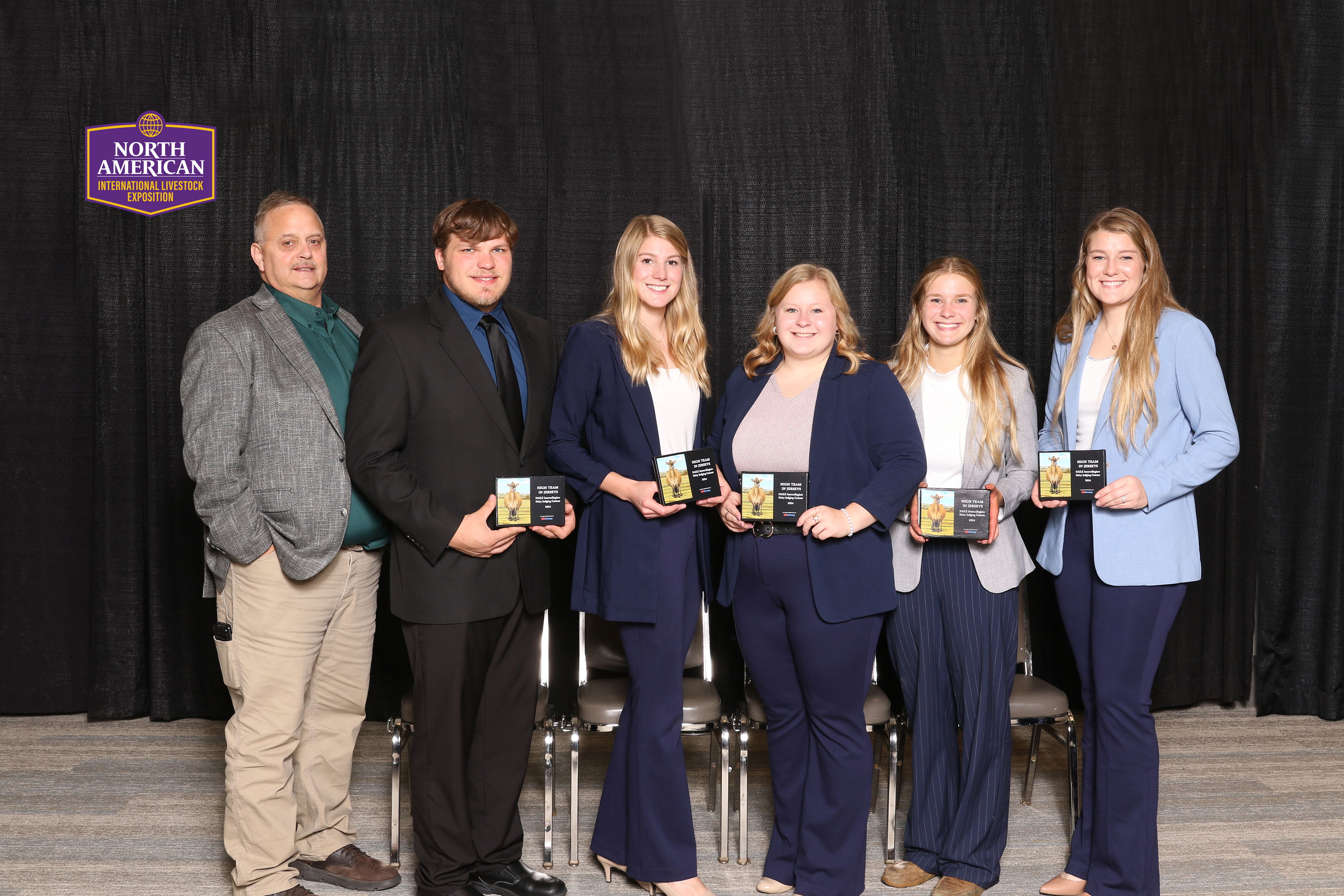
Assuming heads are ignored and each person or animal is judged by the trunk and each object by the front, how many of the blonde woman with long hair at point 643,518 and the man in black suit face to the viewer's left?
0

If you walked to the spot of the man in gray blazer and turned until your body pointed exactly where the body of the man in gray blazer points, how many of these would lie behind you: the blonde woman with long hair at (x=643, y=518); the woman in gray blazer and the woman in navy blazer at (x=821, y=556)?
0

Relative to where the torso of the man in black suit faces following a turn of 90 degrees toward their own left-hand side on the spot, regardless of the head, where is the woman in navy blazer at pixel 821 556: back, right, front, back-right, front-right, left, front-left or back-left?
front-right

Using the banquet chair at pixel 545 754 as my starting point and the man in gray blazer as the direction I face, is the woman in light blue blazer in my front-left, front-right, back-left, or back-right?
back-left

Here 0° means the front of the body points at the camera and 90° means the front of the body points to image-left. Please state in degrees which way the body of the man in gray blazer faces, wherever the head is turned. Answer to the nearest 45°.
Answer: approximately 315°

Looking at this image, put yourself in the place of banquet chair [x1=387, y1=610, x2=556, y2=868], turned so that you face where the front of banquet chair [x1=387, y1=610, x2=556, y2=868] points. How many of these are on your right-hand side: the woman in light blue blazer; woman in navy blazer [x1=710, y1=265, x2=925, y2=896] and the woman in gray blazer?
0

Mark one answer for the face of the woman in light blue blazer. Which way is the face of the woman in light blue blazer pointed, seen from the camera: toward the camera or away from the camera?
toward the camera

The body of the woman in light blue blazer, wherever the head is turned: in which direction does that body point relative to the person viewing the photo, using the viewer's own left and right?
facing the viewer and to the left of the viewer

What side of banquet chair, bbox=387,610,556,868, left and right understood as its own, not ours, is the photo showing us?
front

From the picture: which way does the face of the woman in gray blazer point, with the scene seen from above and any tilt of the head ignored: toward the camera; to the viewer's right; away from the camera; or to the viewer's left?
toward the camera

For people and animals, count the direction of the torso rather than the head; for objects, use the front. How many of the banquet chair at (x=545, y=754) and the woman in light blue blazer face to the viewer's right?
0

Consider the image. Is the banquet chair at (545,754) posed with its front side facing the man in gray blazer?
no

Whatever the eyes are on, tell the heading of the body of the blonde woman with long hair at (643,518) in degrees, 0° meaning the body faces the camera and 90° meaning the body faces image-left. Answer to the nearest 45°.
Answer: approximately 315°

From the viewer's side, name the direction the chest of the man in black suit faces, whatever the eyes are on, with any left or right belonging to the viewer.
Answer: facing the viewer and to the right of the viewer

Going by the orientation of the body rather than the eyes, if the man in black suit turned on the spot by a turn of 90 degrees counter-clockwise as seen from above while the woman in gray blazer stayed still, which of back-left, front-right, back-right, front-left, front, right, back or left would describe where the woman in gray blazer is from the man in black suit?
front-right

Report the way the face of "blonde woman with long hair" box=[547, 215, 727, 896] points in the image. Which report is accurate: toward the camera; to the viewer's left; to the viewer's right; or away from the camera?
toward the camera

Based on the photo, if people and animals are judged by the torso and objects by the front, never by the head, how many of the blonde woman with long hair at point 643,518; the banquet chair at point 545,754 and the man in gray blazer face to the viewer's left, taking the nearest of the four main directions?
0

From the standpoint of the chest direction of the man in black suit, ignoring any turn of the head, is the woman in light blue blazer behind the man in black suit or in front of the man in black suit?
in front

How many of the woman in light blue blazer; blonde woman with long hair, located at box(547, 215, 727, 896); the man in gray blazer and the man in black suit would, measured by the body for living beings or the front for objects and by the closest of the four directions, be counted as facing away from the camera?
0

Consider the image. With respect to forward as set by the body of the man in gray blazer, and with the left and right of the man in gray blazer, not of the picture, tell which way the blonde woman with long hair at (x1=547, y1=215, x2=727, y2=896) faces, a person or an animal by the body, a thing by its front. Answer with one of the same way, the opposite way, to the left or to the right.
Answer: the same way
